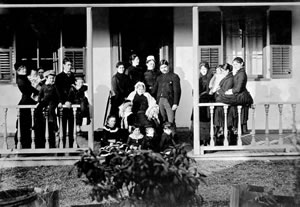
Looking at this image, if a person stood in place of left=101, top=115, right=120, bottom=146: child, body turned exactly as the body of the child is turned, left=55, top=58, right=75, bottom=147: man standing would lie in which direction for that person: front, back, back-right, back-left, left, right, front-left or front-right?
back-right

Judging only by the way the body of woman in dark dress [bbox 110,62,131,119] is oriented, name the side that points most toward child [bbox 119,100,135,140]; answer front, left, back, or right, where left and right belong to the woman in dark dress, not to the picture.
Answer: front

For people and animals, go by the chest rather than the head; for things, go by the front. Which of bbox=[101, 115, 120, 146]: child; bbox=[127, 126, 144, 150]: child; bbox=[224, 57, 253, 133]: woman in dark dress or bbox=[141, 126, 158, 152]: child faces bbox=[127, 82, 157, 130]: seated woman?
the woman in dark dress

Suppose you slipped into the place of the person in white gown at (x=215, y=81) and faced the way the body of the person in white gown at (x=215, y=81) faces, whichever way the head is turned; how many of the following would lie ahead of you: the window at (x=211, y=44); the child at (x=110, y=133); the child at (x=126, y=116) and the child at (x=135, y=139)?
3

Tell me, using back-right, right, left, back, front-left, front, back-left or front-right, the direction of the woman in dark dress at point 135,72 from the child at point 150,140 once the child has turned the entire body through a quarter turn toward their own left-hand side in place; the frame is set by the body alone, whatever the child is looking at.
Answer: left

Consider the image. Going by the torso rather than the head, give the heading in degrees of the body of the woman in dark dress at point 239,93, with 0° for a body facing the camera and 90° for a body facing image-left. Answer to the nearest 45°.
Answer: approximately 90°

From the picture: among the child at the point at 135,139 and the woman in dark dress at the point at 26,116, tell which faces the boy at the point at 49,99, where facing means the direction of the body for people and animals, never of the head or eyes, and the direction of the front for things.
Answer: the woman in dark dress

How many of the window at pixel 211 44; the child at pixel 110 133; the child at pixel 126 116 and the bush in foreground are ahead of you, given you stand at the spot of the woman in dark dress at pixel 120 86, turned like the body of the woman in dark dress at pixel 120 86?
3

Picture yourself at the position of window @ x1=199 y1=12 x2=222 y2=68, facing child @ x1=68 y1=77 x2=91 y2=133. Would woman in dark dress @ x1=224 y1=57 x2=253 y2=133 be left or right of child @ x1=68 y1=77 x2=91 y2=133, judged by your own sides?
left
